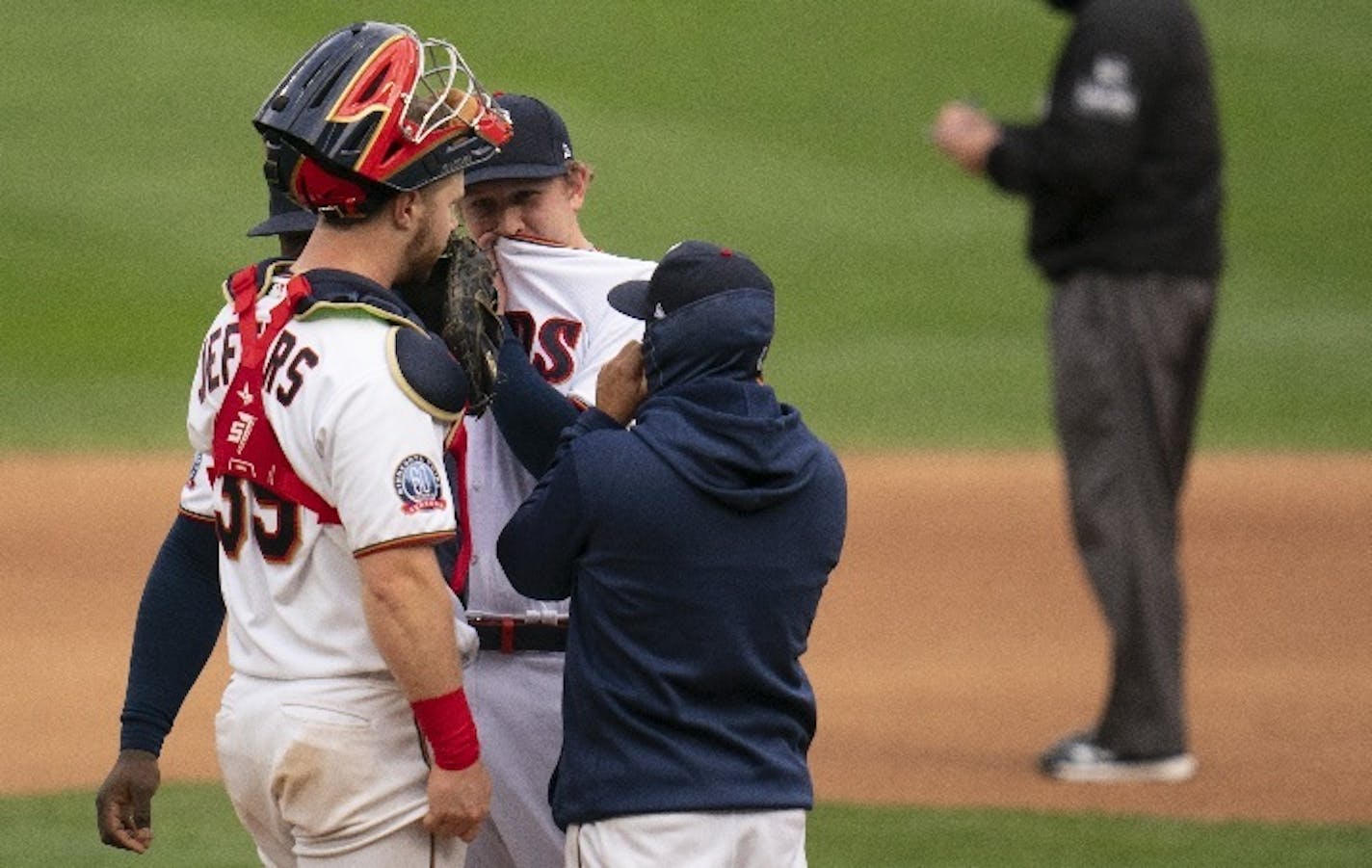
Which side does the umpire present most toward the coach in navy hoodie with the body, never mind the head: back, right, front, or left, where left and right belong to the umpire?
left

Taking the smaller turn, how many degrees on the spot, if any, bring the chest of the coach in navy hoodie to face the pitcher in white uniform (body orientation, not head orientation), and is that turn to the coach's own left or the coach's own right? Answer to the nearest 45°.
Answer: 0° — they already face them

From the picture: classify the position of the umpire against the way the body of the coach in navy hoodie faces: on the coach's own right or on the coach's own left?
on the coach's own right

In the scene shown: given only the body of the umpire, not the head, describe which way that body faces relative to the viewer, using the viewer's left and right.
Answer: facing to the left of the viewer

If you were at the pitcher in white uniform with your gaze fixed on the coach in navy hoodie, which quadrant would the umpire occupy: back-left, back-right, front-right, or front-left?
back-left

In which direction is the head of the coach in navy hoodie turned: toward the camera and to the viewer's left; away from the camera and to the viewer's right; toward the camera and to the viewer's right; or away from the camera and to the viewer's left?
away from the camera and to the viewer's left

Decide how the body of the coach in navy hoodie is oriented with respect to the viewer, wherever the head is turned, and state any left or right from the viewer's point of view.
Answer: facing away from the viewer and to the left of the viewer

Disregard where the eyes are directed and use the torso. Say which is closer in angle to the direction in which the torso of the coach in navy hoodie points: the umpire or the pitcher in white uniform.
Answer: the pitcher in white uniform

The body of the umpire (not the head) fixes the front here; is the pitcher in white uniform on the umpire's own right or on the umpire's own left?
on the umpire's own left
